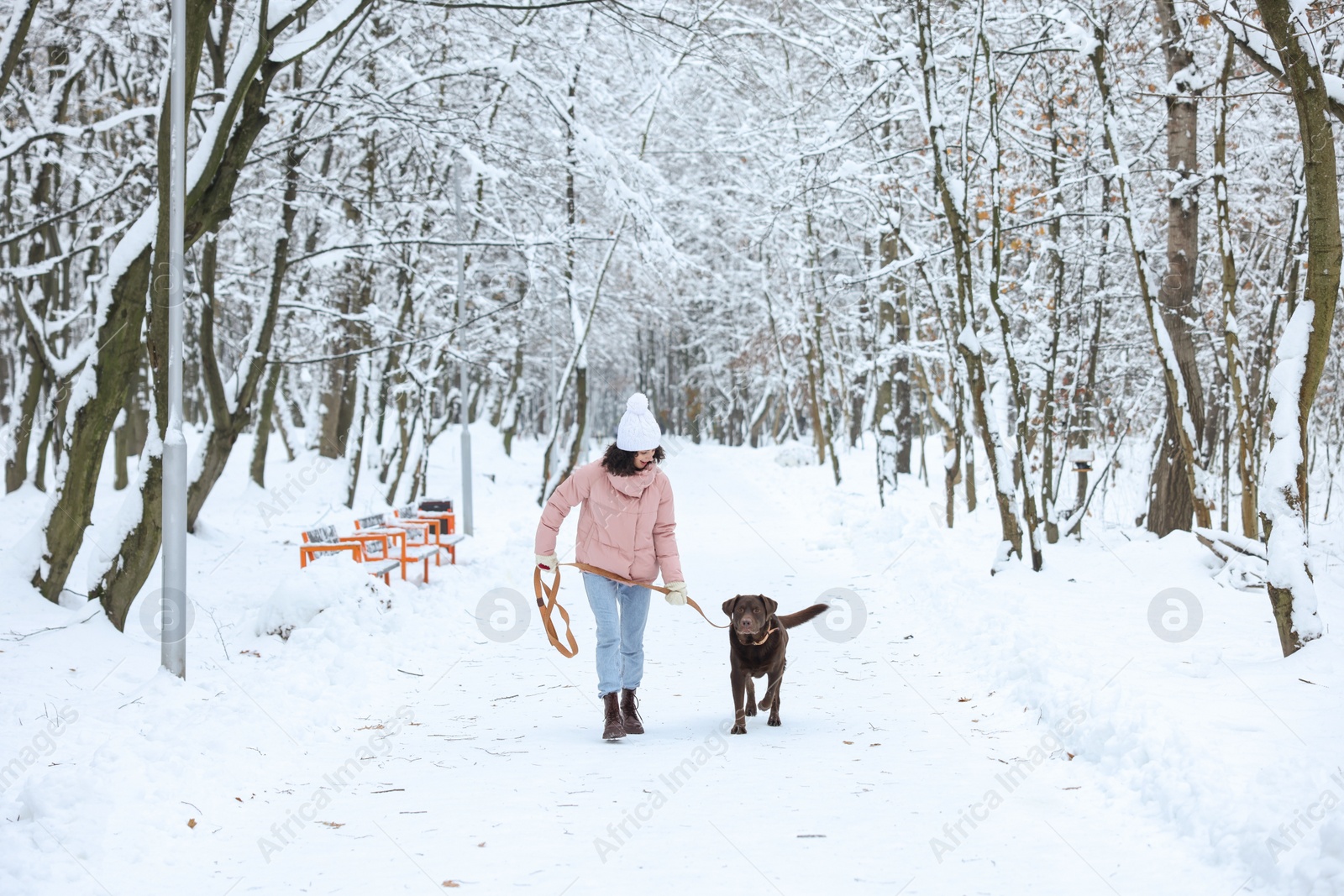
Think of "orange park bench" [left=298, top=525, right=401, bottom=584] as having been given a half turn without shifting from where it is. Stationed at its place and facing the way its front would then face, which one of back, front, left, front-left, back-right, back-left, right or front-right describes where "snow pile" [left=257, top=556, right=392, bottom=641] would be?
back-left

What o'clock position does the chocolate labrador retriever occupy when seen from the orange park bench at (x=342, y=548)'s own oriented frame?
The chocolate labrador retriever is roughly at 1 o'clock from the orange park bench.

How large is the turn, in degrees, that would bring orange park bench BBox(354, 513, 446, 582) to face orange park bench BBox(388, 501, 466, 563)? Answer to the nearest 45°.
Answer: approximately 135° to its left

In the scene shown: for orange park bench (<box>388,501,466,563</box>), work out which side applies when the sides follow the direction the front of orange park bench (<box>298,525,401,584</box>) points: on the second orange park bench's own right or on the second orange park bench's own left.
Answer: on the second orange park bench's own left

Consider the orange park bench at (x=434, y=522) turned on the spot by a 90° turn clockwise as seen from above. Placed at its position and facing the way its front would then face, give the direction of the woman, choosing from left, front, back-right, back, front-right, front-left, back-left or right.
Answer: front-left

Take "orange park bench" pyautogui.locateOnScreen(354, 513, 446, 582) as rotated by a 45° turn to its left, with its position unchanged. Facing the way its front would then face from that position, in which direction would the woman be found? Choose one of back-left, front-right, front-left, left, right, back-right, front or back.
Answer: right

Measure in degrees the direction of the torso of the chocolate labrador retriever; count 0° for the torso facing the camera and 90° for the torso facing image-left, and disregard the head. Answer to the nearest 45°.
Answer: approximately 0°

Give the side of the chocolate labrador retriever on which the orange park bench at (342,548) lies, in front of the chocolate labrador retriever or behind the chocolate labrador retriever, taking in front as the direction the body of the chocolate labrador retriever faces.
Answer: behind

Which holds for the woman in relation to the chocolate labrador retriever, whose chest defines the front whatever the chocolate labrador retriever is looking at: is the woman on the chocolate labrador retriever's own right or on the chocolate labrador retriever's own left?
on the chocolate labrador retriever's own right

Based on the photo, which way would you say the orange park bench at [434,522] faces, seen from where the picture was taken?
facing the viewer and to the right of the viewer

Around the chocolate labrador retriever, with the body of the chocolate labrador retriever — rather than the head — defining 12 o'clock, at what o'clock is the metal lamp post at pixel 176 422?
The metal lamp post is roughly at 3 o'clock from the chocolate labrador retriever.

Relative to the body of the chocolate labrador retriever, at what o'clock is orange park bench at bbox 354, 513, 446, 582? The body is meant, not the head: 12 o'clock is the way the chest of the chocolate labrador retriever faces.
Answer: The orange park bench is roughly at 5 o'clock from the chocolate labrador retriever.

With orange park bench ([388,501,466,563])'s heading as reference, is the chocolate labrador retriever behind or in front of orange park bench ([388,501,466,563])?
in front

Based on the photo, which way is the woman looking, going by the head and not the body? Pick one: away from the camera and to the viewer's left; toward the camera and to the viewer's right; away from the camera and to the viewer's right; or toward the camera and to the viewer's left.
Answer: toward the camera and to the viewer's right

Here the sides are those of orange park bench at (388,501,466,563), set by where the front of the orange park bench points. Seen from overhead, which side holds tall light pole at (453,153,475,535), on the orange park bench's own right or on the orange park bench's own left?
on the orange park bench's own left
